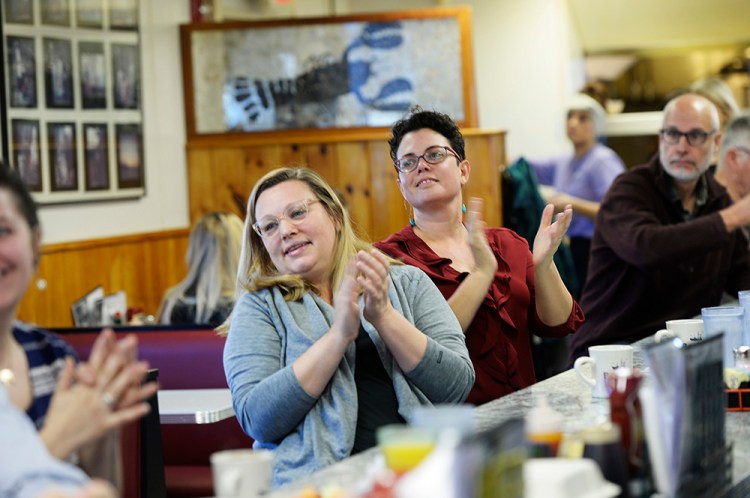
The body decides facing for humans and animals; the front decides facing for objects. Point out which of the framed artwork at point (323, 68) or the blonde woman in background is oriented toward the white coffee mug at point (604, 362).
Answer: the framed artwork

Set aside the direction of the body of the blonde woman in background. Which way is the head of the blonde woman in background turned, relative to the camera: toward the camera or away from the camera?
away from the camera

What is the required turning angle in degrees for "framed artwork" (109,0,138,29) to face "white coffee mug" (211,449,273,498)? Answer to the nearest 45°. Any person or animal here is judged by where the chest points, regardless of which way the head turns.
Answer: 0° — it already faces it

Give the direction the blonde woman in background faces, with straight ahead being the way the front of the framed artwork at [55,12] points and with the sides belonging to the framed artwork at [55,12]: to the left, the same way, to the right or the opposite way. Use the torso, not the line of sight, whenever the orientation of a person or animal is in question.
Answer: the opposite way

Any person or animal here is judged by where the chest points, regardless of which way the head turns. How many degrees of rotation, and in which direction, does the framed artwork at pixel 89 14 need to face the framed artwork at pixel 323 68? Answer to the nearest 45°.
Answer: approximately 90° to its left

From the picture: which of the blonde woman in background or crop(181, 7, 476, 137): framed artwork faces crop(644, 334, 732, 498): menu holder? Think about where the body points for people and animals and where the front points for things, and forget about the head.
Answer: the framed artwork

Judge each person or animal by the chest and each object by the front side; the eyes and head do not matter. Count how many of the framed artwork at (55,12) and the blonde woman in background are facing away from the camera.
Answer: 1

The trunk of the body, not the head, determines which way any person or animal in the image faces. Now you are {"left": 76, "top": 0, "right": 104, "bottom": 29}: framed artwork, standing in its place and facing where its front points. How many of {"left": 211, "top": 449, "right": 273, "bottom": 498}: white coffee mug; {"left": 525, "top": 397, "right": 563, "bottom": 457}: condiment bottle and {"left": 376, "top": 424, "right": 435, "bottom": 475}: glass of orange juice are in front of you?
3
